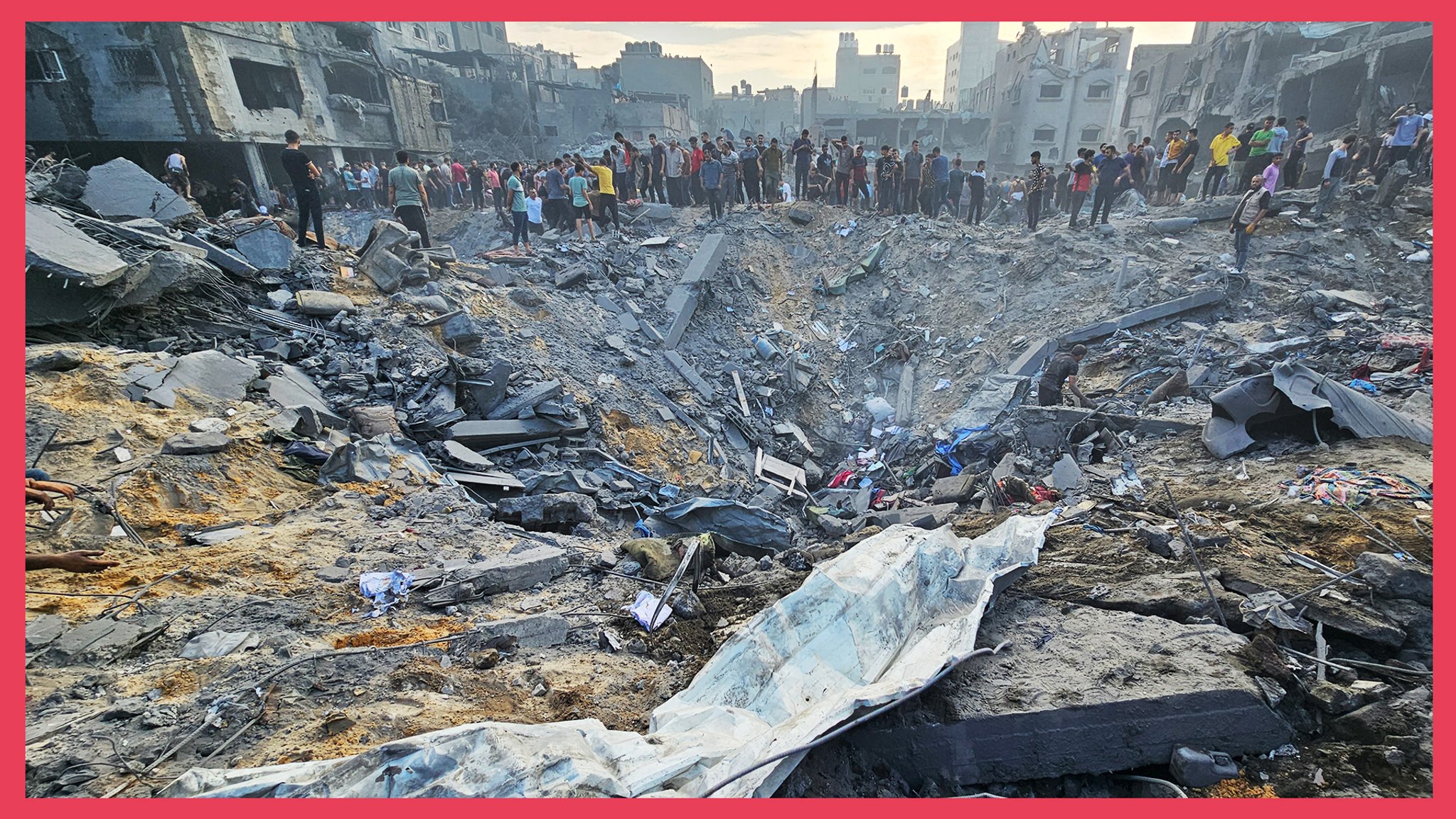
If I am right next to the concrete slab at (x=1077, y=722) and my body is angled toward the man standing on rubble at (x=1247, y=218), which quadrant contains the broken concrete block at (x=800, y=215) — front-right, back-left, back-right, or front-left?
front-left

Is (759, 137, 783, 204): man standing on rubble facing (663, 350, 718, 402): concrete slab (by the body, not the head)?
yes

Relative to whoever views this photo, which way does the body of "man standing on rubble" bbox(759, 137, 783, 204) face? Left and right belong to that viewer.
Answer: facing the viewer

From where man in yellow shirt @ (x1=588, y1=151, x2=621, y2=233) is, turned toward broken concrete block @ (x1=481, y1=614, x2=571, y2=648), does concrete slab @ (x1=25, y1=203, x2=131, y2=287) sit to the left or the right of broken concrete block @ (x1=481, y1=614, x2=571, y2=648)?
right

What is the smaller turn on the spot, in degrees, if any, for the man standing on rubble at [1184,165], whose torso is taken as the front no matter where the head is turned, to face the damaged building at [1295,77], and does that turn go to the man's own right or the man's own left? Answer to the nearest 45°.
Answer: approximately 135° to the man's own right

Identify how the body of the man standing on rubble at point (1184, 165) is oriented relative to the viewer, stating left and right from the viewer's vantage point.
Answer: facing the viewer and to the left of the viewer

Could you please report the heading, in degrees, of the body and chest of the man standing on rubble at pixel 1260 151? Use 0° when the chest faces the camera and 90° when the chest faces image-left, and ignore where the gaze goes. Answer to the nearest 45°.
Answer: approximately 45°

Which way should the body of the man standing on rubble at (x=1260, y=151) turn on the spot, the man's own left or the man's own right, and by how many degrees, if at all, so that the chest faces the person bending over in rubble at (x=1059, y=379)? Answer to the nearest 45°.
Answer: approximately 45° to the man's own left

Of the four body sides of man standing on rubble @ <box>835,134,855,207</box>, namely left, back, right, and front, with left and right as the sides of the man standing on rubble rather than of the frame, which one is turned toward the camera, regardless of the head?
front

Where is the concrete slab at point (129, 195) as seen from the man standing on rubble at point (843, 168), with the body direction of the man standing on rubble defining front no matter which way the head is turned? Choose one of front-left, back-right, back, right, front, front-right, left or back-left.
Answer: front-right

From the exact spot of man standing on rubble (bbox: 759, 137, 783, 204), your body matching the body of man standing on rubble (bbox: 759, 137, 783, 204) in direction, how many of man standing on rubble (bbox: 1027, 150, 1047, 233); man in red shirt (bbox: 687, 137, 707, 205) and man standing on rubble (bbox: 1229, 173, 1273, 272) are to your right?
1

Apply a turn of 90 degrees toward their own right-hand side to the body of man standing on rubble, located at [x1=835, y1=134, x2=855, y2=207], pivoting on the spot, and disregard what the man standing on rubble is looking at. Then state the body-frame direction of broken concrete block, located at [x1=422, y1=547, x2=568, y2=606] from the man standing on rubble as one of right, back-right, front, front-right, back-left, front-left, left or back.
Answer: left

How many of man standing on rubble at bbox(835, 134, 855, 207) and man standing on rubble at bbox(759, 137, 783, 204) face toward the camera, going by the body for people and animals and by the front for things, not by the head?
2

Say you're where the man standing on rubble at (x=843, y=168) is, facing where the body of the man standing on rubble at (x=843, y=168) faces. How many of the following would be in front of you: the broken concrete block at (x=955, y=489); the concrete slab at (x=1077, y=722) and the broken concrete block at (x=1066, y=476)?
3

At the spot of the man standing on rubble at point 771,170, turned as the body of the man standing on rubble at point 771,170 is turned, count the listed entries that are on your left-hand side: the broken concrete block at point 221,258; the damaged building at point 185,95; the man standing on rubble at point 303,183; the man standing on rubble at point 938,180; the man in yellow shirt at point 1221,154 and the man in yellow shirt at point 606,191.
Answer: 2
